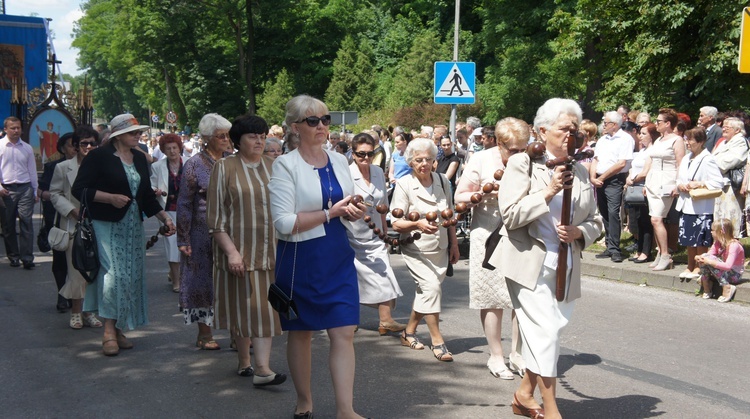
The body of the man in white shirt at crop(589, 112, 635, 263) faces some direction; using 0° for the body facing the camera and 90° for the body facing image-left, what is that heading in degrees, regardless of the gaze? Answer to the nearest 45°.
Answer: approximately 45°

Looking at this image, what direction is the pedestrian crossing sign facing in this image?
toward the camera

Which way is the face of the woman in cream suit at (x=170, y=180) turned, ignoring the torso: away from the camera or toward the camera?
toward the camera

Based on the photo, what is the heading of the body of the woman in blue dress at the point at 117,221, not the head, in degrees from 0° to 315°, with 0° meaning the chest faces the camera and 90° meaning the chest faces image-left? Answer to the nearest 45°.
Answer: approximately 315°

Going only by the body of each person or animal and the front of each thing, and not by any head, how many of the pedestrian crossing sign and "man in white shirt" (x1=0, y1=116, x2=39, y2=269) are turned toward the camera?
2

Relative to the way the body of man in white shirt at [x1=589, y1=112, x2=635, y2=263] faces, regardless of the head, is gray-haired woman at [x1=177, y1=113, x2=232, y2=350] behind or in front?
in front

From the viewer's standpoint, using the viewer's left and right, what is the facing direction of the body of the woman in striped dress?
facing the viewer and to the right of the viewer

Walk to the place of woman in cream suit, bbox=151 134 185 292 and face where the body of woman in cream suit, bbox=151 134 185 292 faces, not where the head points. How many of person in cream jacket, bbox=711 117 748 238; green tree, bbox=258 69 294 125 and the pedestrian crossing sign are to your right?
0

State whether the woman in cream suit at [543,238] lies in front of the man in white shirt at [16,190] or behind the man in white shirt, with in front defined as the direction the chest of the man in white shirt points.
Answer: in front

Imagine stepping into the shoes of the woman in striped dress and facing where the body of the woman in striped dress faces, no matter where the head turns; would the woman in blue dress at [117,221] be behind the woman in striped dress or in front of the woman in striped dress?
behind

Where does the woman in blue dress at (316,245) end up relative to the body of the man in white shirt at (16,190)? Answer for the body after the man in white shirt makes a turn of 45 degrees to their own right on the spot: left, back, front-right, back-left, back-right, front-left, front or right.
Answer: front-left

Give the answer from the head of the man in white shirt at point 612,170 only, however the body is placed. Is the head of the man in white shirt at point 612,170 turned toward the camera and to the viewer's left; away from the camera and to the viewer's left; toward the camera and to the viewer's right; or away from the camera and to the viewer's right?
toward the camera and to the viewer's left

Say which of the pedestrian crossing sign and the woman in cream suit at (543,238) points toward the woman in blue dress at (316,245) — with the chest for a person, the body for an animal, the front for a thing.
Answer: the pedestrian crossing sign

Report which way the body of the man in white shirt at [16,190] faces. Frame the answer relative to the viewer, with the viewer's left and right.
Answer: facing the viewer

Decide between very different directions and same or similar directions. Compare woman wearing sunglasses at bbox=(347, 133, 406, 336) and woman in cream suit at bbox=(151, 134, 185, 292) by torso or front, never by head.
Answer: same or similar directions

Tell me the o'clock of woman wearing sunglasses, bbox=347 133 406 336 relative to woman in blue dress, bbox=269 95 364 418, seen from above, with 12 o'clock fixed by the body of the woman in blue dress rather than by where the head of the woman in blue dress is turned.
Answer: The woman wearing sunglasses is roughly at 8 o'clock from the woman in blue dress.

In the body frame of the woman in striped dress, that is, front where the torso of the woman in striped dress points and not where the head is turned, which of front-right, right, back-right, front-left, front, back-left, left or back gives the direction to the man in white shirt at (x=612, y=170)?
left
